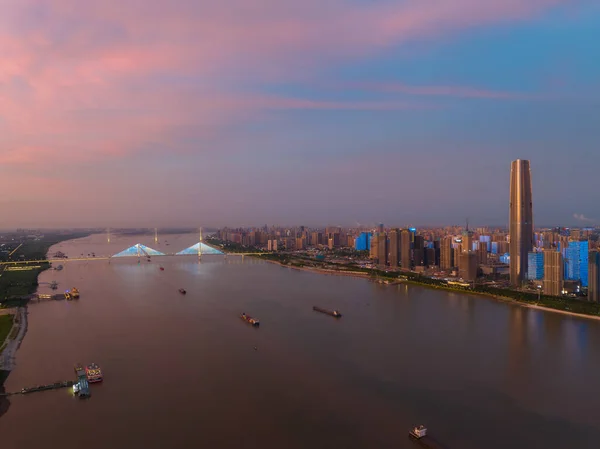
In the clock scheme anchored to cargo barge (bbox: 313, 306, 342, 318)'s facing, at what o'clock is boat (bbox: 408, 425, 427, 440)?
The boat is roughly at 7 o'clock from the cargo barge.

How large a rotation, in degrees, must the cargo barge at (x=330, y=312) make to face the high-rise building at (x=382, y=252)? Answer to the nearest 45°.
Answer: approximately 45° to its right

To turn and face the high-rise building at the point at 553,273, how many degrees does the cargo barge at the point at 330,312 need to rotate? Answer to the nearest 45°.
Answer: approximately 135° to its right

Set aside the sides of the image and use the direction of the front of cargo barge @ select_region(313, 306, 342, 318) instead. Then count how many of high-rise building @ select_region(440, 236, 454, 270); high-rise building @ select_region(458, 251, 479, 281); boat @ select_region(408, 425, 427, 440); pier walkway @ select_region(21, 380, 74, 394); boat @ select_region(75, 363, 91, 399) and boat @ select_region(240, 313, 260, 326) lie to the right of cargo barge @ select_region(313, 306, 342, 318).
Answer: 2

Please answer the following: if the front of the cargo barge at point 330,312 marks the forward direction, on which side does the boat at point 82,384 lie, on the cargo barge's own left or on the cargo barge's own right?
on the cargo barge's own left

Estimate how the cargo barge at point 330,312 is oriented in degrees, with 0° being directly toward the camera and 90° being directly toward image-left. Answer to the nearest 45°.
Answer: approximately 135°

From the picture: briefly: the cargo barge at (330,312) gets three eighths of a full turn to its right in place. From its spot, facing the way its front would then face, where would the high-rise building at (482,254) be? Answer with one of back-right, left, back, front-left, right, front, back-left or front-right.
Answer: front-left

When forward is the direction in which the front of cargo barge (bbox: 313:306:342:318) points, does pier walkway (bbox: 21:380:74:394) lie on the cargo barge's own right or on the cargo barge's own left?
on the cargo barge's own left

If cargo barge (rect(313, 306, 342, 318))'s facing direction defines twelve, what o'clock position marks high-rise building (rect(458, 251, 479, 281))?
The high-rise building is roughly at 3 o'clock from the cargo barge.
